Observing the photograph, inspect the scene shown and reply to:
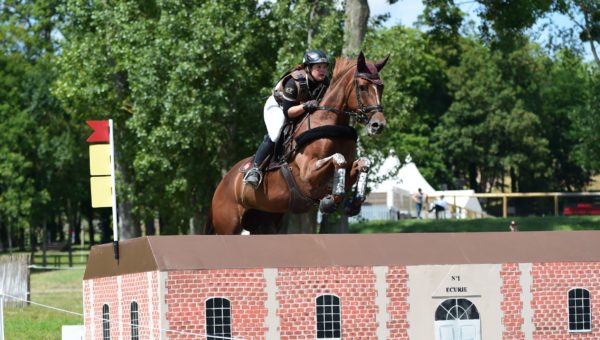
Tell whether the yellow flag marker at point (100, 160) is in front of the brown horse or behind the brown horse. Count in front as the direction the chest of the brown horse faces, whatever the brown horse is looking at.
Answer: behind

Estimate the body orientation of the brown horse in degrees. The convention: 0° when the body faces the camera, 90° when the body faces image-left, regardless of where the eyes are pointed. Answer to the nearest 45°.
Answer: approximately 315°

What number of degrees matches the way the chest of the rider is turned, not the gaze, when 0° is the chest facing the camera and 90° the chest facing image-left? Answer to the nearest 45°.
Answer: approximately 315°

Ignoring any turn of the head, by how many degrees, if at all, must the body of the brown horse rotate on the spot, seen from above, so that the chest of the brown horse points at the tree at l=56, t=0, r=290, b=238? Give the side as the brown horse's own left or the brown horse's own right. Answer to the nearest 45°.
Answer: approximately 135° to the brown horse's own left

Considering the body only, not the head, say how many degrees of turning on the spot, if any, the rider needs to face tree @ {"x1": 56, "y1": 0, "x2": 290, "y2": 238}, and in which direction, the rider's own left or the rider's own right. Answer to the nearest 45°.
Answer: approximately 135° to the rider's own left

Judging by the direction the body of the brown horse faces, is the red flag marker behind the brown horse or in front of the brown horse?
behind
